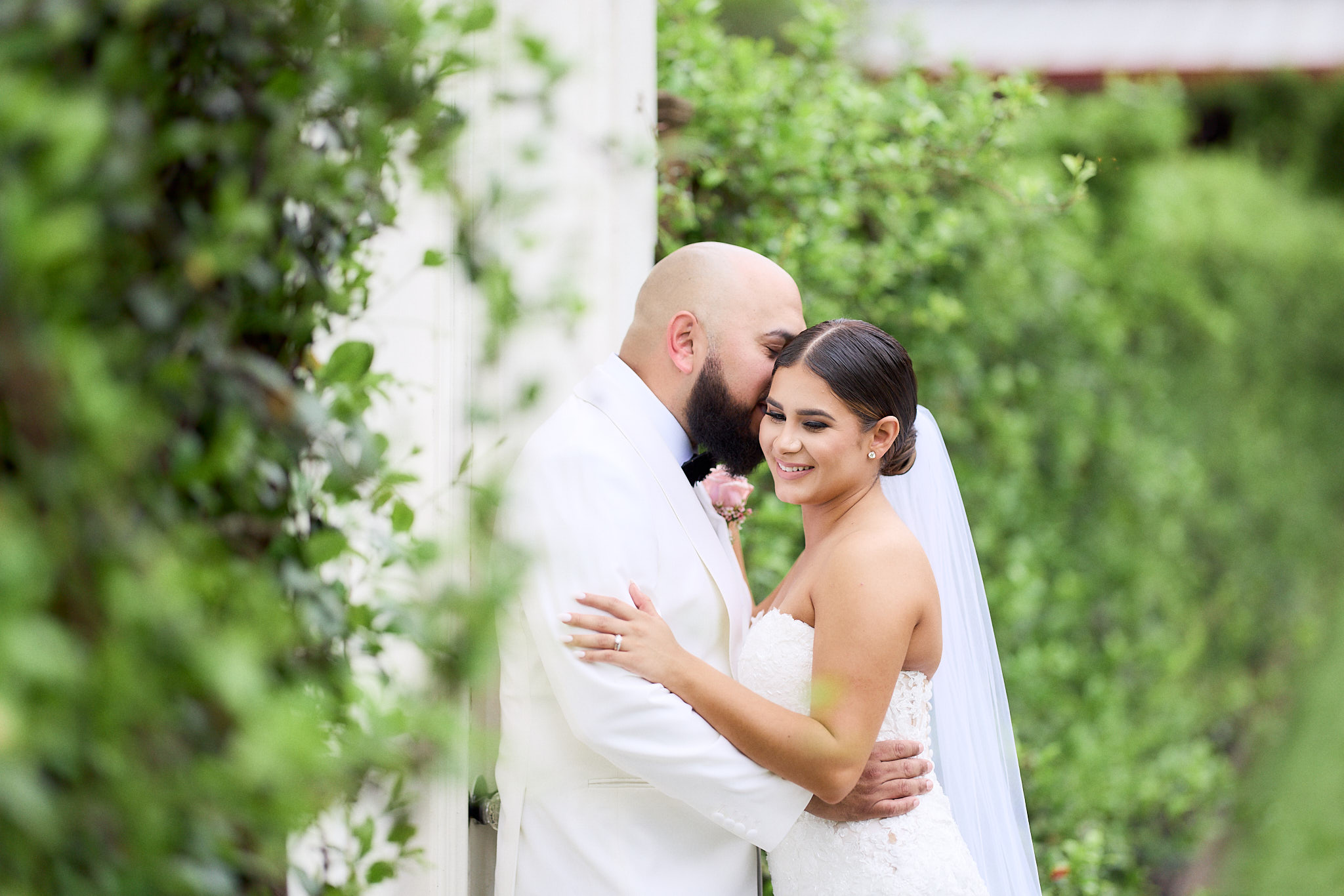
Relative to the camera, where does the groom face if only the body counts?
to the viewer's right

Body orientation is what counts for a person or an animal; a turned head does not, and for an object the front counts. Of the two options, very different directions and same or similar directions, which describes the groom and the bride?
very different directions

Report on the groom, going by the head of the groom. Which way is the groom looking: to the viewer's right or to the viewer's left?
to the viewer's right

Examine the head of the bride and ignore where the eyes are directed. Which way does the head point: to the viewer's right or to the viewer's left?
to the viewer's left

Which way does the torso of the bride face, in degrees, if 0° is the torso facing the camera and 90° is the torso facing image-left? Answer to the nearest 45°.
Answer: approximately 90°
